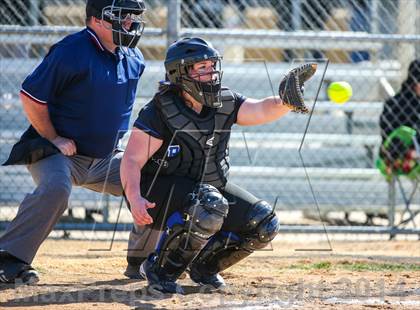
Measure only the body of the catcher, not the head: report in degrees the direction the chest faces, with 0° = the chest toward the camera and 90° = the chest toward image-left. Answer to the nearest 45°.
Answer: approximately 315°

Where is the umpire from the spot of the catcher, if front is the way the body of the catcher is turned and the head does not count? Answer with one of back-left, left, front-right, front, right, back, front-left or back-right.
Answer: back

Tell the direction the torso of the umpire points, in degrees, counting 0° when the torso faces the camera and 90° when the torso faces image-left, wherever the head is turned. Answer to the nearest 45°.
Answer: approximately 315°

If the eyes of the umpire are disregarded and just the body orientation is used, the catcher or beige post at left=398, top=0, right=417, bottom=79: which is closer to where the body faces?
the catcher

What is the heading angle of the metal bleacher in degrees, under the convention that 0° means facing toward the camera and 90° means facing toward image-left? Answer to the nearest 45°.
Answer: approximately 0°
